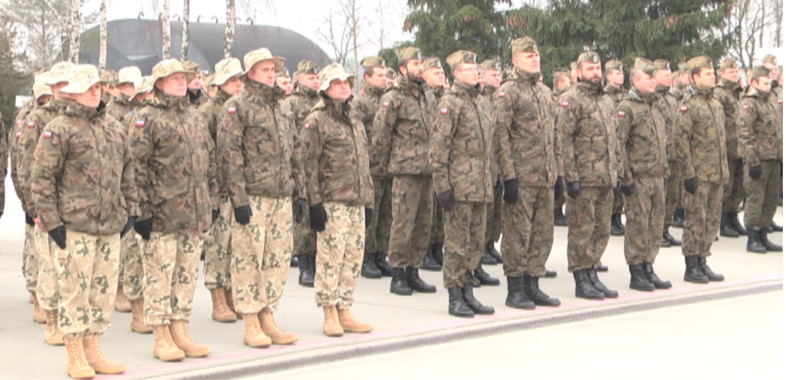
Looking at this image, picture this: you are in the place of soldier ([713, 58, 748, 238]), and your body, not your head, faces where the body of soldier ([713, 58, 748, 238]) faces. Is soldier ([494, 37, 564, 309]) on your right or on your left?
on your right

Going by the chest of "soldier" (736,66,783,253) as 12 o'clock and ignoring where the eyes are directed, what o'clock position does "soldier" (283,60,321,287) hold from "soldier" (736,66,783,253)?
"soldier" (283,60,321,287) is roughly at 3 o'clock from "soldier" (736,66,783,253).

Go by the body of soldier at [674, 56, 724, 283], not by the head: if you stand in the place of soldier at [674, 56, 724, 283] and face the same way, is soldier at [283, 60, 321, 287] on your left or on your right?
on your right

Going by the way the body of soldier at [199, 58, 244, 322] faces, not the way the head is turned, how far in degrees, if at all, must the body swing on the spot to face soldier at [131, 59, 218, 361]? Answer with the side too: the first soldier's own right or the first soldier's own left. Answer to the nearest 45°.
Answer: approximately 45° to the first soldier's own right

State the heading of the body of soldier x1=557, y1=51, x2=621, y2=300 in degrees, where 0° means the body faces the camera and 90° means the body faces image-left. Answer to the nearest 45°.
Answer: approximately 315°

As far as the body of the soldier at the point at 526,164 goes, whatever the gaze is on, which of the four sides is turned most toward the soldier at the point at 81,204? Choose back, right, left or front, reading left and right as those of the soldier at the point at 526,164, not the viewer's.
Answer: right

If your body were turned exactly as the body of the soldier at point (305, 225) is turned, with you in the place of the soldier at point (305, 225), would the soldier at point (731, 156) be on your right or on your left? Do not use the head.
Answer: on your left

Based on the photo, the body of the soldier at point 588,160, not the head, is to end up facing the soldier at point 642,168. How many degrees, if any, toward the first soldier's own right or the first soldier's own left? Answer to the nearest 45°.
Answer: approximately 90° to the first soldier's own left
